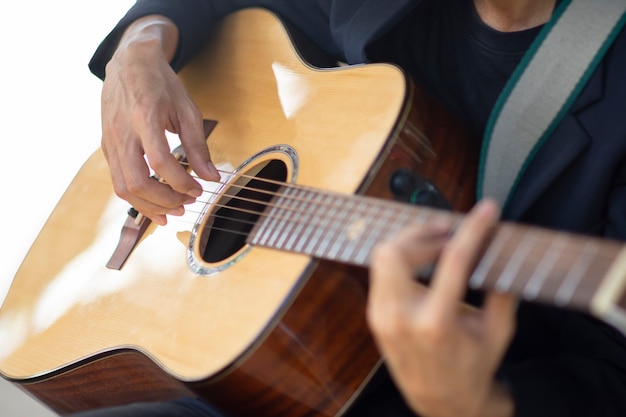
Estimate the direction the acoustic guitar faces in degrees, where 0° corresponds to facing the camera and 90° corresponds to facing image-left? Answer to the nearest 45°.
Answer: approximately 45°
